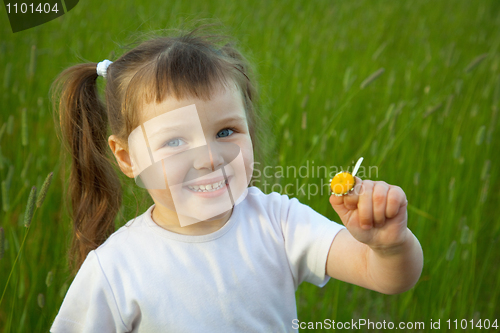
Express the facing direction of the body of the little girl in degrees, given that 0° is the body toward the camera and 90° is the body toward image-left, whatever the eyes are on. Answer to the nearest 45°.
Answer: approximately 0°
